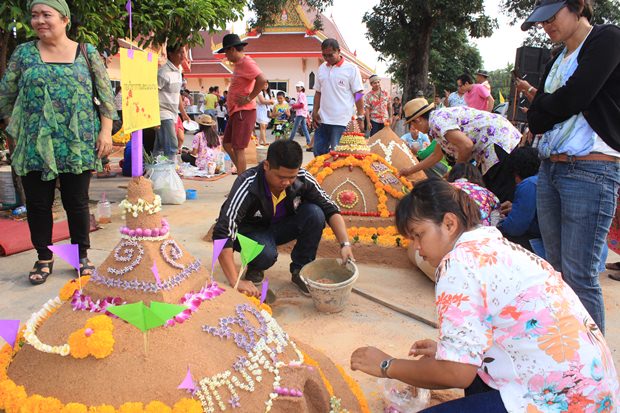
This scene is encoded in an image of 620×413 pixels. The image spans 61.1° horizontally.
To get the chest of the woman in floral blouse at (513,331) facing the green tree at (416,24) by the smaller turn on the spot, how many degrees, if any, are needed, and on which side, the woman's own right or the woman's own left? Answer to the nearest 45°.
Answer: approximately 90° to the woman's own right

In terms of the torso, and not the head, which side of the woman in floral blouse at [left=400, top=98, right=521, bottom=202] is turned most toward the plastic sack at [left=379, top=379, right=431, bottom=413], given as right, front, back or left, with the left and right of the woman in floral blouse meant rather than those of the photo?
left

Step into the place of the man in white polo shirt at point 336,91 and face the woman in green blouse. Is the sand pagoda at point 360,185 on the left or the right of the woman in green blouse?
left

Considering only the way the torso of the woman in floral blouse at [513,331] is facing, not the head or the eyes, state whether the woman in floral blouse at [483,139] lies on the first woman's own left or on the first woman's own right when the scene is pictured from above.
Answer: on the first woman's own right

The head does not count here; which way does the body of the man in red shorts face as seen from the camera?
to the viewer's left

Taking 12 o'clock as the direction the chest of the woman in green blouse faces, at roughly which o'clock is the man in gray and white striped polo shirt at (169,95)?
The man in gray and white striped polo shirt is roughly at 7 o'clock from the woman in green blouse.

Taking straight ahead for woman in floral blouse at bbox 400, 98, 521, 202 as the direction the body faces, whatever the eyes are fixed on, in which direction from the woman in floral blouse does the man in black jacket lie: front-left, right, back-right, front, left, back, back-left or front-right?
front-left

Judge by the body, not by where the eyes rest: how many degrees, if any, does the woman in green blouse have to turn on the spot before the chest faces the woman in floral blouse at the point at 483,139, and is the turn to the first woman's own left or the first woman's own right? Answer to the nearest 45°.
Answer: approximately 90° to the first woman's own left

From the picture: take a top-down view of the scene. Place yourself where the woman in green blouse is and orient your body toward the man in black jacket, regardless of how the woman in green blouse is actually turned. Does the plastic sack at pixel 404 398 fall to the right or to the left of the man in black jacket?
right

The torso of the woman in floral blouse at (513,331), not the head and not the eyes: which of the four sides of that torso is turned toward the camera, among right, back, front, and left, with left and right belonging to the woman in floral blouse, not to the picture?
left

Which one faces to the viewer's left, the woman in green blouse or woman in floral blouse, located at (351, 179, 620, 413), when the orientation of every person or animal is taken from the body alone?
the woman in floral blouse

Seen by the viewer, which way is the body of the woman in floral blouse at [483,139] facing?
to the viewer's left

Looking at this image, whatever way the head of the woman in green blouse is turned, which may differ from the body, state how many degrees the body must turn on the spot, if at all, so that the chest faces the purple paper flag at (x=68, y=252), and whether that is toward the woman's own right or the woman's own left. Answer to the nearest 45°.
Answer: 0° — they already face it
